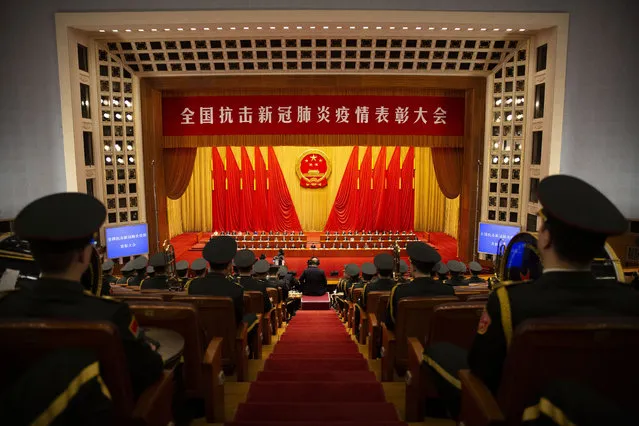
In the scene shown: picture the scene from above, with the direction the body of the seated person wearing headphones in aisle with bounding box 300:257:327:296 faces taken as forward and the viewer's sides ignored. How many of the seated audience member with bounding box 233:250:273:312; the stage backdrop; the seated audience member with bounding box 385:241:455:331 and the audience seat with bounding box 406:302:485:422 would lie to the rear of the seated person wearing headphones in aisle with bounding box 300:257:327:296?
3

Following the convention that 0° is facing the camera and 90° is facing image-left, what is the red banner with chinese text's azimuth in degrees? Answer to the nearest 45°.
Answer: approximately 0°

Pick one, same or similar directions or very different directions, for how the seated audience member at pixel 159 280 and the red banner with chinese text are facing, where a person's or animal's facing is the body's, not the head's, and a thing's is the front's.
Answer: very different directions

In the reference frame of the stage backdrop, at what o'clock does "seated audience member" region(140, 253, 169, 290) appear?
The seated audience member is roughly at 12 o'clock from the stage backdrop.

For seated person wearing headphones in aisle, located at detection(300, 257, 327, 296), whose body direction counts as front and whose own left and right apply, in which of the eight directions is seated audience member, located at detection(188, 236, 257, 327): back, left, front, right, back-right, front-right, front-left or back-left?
back

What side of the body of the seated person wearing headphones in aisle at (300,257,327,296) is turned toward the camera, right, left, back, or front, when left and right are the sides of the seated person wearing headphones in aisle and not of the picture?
back

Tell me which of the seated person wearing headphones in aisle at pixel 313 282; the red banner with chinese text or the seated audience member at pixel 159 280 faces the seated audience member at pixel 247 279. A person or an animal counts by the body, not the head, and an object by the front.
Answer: the red banner with chinese text

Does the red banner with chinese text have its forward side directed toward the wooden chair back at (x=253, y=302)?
yes

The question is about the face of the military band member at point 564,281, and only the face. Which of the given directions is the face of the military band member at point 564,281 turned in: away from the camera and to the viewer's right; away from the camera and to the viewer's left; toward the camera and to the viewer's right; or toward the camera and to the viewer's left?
away from the camera and to the viewer's left

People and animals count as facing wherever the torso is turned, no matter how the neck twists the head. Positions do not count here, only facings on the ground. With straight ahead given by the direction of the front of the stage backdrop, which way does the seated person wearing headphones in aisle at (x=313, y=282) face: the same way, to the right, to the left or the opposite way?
the opposite way

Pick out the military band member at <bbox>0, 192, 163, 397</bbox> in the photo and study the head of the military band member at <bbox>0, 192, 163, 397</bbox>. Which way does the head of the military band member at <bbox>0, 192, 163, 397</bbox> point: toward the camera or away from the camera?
away from the camera

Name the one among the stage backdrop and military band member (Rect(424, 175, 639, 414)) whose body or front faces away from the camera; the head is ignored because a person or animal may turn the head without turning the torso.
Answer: the military band member

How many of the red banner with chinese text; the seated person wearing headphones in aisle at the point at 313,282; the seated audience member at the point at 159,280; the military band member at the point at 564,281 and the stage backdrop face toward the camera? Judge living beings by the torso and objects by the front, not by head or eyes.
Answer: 2

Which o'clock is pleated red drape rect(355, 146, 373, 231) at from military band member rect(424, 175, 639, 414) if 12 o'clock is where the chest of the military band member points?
The pleated red drape is roughly at 11 o'clock from the military band member.

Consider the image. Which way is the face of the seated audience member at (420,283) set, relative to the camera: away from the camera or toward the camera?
away from the camera

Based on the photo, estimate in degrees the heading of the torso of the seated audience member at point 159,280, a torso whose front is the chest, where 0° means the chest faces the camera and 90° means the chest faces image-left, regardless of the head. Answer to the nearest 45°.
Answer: approximately 180°
